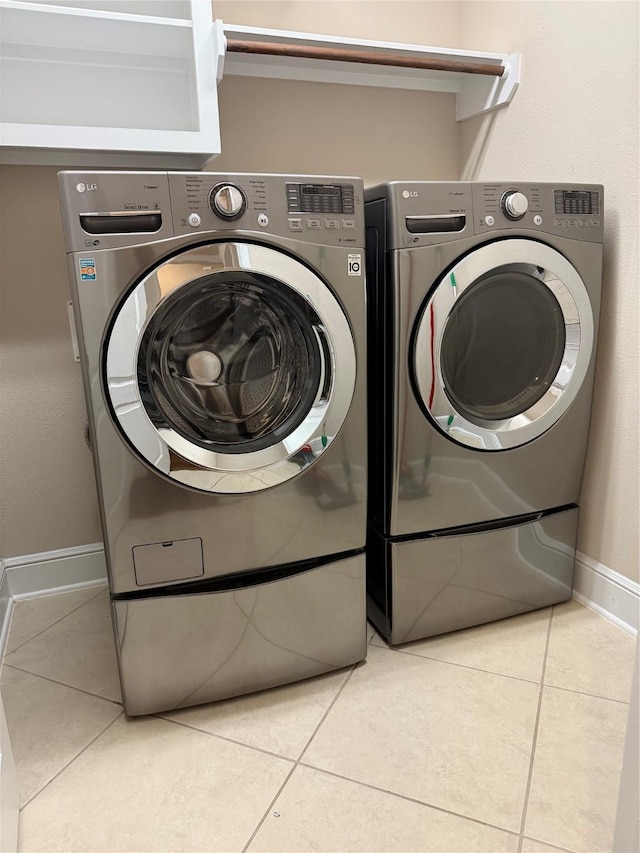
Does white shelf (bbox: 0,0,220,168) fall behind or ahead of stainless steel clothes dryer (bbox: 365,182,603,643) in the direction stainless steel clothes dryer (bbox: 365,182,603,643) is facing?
behind

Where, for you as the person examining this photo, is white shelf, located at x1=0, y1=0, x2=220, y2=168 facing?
facing the viewer

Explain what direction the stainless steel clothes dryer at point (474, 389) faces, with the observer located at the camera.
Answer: facing the viewer and to the right of the viewer

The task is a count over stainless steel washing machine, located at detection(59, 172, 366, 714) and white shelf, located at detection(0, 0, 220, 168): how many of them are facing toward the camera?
2

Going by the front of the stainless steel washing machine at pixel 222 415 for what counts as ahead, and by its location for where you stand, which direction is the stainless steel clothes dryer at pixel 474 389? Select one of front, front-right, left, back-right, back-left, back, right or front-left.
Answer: left

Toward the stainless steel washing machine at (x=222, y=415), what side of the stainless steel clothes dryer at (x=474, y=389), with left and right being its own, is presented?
right

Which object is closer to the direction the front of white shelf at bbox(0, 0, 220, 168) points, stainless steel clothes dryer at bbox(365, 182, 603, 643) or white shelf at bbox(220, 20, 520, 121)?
the stainless steel clothes dryer

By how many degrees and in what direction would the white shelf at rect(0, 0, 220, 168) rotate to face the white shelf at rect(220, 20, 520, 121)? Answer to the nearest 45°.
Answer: approximately 90° to its left

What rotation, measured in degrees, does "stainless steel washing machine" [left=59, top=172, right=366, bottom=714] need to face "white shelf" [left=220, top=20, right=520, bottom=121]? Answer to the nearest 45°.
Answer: approximately 135° to its left

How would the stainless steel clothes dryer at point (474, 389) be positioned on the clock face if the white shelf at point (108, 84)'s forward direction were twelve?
The stainless steel clothes dryer is roughly at 10 o'clock from the white shelf.
